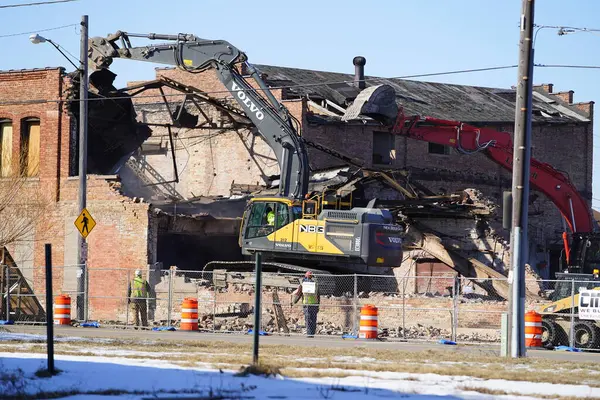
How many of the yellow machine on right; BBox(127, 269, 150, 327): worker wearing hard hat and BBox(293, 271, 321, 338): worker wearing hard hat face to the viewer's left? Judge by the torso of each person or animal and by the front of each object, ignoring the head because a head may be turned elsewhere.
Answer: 1

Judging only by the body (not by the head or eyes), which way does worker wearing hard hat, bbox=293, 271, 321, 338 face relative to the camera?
away from the camera

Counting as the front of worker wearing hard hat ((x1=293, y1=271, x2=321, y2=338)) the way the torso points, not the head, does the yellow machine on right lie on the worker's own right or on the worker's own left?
on the worker's own right

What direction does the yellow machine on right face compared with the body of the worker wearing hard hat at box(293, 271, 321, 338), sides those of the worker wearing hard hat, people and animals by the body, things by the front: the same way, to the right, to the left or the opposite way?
to the left

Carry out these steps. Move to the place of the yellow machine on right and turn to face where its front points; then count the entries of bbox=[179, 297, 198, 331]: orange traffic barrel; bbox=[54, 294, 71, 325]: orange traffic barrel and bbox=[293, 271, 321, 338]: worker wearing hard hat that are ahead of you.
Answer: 3

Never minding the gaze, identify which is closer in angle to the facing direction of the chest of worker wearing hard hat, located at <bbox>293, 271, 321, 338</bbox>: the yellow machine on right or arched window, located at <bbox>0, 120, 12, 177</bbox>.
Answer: the arched window

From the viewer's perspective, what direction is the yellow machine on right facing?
to the viewer's left

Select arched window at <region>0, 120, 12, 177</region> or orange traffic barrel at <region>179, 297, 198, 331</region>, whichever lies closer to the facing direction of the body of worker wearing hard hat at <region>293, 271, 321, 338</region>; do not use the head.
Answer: the arched window

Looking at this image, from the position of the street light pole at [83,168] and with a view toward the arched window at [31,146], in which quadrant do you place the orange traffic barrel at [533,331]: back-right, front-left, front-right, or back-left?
back-right

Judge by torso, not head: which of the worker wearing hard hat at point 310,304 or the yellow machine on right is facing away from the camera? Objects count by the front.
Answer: the worker wearing hard hat

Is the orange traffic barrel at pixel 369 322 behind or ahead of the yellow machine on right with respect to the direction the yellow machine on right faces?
ahead
